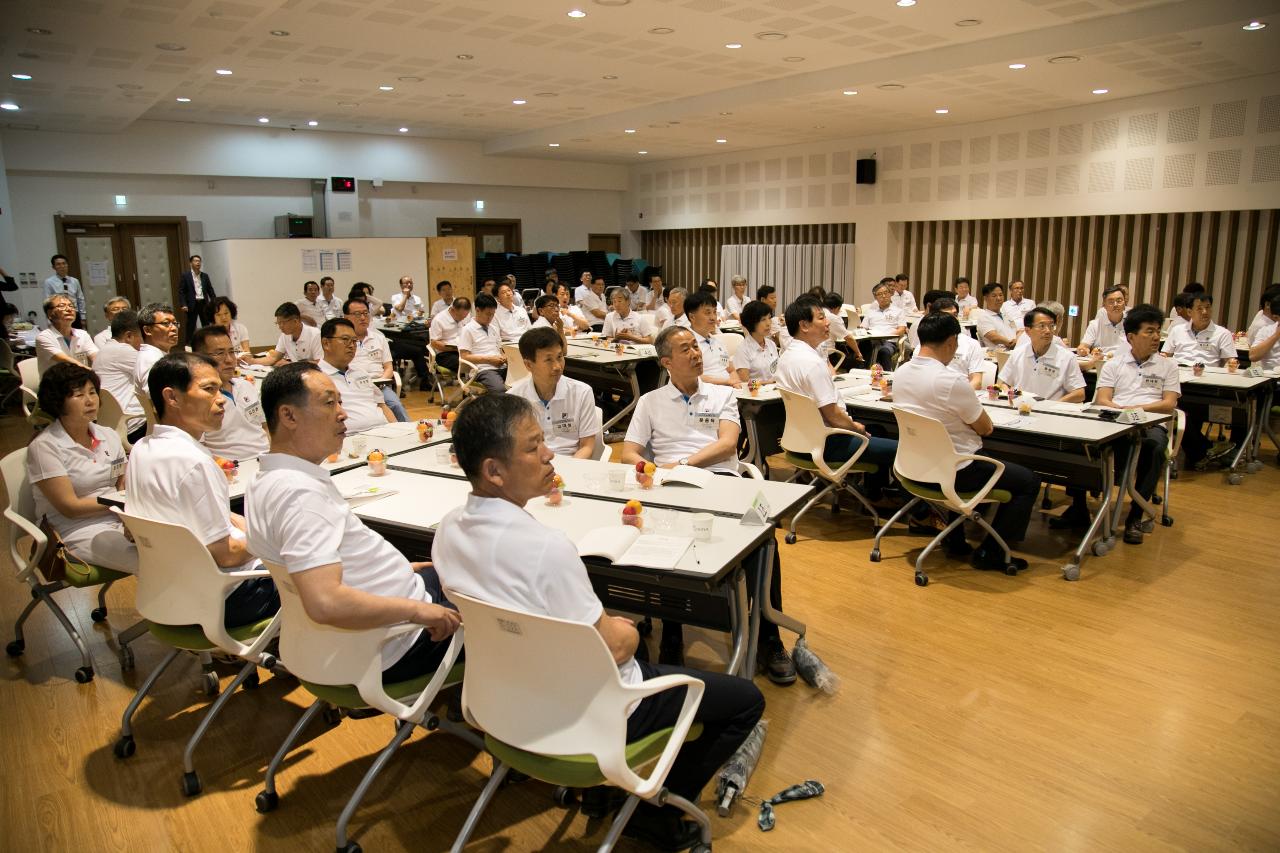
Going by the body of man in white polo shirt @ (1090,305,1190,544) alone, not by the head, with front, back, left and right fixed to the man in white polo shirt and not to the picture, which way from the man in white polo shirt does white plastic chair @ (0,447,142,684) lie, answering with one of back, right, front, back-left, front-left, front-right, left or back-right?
front-right

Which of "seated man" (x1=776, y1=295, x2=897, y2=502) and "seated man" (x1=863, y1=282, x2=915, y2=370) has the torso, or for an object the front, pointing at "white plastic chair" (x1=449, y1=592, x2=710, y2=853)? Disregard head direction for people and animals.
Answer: "seated man" (x1=863, y1=282, x2=915, y2=370)

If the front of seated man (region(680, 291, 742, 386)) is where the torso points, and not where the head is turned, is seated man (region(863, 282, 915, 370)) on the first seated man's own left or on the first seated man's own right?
on the first seated man's own left

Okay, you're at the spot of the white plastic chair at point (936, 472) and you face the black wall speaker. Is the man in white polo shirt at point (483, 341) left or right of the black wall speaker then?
left

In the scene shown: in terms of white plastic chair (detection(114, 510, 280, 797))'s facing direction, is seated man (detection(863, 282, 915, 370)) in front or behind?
in front

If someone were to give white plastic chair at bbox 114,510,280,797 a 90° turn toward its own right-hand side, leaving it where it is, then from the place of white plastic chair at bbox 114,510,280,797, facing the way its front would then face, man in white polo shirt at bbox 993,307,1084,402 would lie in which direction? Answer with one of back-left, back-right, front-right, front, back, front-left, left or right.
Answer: front-left

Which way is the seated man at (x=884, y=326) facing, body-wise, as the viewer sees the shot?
toward the camera
